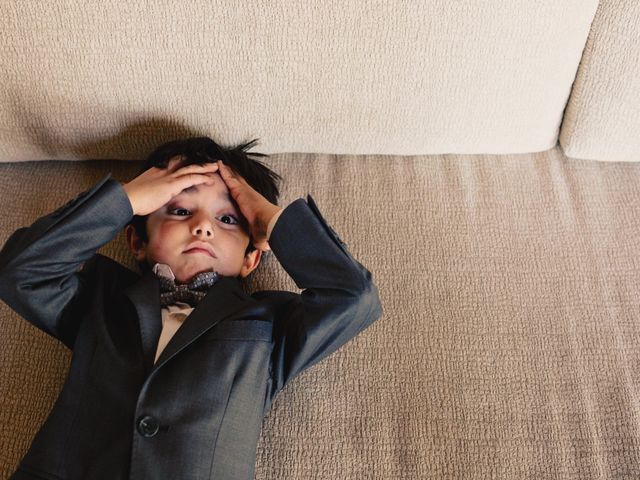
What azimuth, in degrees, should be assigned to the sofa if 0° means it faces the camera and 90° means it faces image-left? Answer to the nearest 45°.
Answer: approximately 0°
